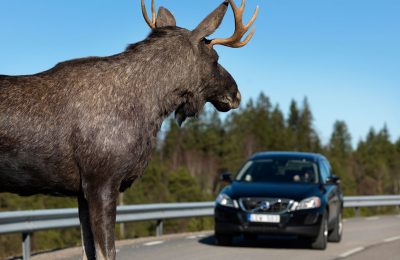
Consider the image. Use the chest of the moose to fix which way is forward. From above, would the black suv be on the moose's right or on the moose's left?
on the moose's left

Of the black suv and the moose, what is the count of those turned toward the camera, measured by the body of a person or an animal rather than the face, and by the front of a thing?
1

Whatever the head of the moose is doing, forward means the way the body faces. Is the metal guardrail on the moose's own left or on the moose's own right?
on the moose's own left

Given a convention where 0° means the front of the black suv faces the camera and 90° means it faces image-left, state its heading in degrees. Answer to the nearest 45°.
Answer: approximately 0°

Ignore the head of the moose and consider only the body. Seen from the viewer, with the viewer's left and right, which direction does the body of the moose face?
facing to the right of the viewer

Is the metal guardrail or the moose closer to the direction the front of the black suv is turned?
the moose

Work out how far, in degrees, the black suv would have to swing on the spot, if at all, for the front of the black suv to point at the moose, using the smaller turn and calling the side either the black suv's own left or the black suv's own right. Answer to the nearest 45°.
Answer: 0° — it already faces it

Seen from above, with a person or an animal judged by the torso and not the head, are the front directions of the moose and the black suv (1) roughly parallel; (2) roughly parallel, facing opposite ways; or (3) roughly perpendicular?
roughly perpendicular
